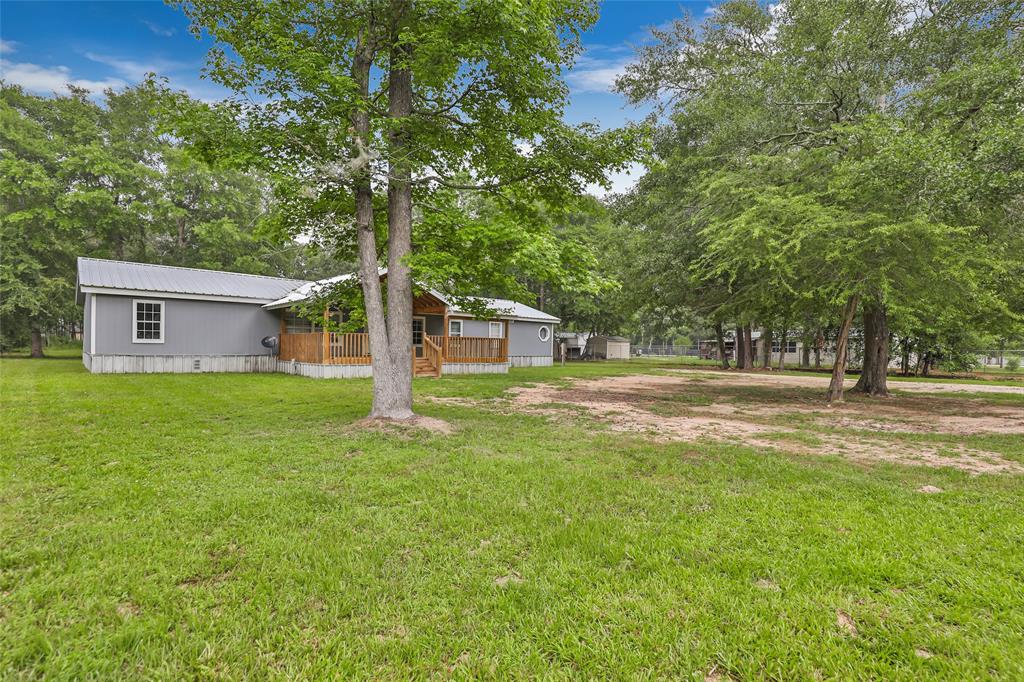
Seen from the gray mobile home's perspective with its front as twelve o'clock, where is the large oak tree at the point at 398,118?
The large oak tree is roughly at 1 o'clock from the gray mobile home.

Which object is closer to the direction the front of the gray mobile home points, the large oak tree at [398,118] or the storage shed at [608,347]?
the large oak tree

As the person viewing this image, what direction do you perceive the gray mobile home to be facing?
facing the viewer and to the right of the viewer

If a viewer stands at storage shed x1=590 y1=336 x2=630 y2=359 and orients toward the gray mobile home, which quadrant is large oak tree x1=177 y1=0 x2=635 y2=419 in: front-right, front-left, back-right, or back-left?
front-left

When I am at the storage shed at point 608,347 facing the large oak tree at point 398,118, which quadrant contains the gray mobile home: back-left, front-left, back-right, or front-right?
front-right

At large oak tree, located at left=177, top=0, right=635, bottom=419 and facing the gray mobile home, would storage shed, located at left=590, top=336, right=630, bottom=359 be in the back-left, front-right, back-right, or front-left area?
front-right

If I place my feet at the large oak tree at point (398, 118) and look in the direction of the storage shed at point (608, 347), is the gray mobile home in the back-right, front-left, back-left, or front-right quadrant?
front-left

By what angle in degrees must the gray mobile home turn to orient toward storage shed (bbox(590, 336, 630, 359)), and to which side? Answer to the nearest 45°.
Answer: approximately 90° to its left
